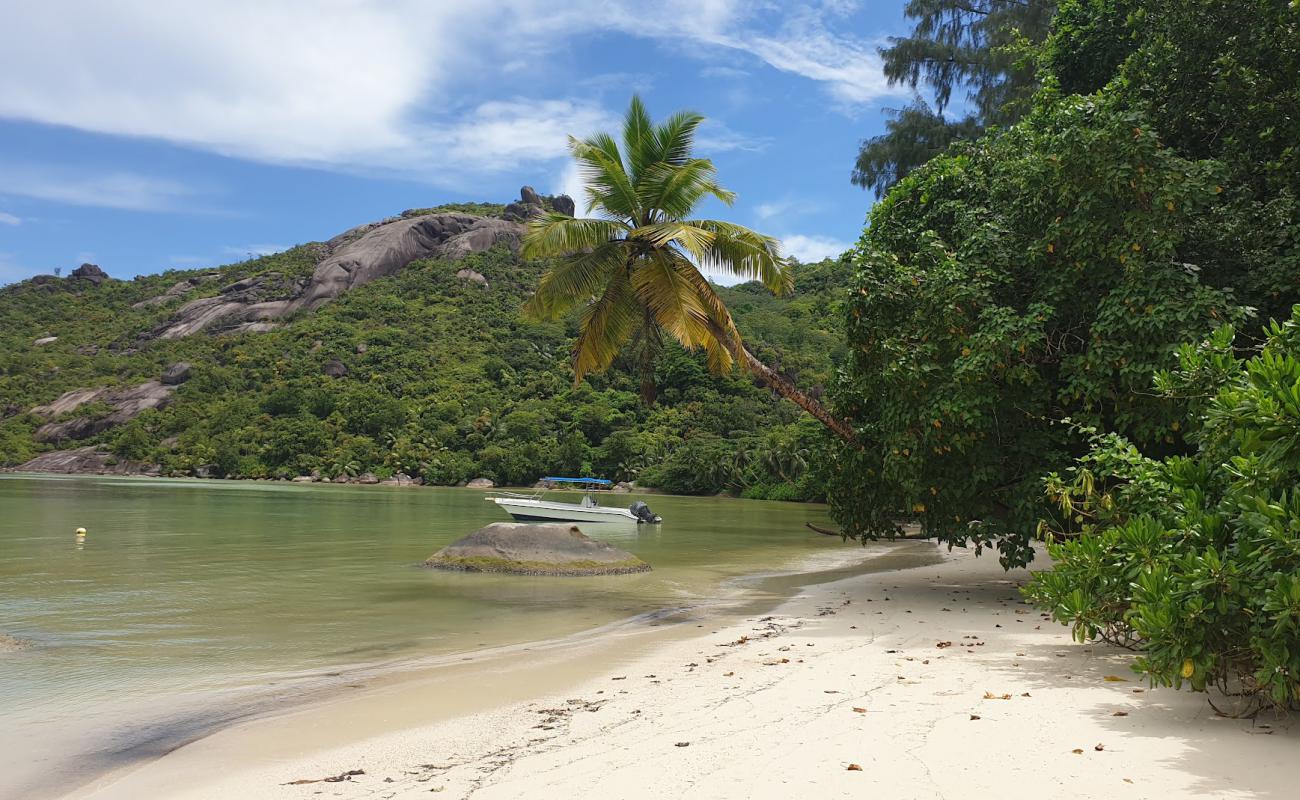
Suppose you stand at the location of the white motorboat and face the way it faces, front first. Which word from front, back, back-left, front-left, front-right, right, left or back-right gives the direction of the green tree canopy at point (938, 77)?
back-left

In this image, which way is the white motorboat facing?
to the viewer's left

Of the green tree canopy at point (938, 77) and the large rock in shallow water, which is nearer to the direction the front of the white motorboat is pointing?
the large rock in shallow water

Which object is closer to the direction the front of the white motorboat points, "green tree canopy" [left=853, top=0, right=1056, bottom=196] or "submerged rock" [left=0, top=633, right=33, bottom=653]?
the submerged rock

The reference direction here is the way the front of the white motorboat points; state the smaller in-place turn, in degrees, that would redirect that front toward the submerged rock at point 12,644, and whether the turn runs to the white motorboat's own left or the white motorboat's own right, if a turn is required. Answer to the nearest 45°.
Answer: approximately 90° to the white motorboat's own left

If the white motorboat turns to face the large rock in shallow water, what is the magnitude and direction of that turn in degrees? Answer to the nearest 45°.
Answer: approximately 90° to its left

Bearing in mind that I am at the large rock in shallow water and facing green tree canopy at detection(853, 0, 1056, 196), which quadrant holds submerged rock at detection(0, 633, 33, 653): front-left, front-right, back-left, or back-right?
back-right
